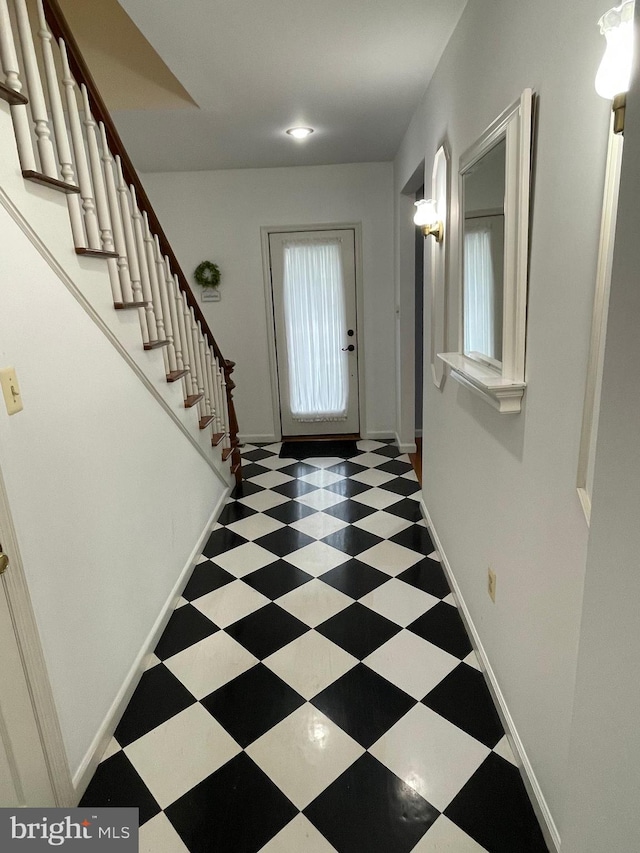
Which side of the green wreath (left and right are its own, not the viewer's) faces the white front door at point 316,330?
left

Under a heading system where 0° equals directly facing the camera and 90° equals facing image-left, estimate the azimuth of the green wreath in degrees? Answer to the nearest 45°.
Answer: approximately 0°

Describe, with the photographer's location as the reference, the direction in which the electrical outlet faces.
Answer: facing to the left of the viewer

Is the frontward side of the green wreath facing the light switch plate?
yes

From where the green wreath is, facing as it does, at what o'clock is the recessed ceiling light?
The recessed ceiling light is roughly at 11 o'clock from the green wreath.

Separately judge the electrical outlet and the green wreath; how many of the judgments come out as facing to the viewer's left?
1

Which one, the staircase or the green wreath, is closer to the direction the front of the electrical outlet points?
the staircase

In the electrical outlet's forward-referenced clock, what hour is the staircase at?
The staircase is roughly at 12 o'clock from the electrical outlet.

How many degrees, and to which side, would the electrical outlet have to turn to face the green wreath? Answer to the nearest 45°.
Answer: approximately 45° to its right

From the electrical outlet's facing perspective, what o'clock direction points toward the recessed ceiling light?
The recessed ceiling light is roughly at 2 o'clock from the electrical outlet.
